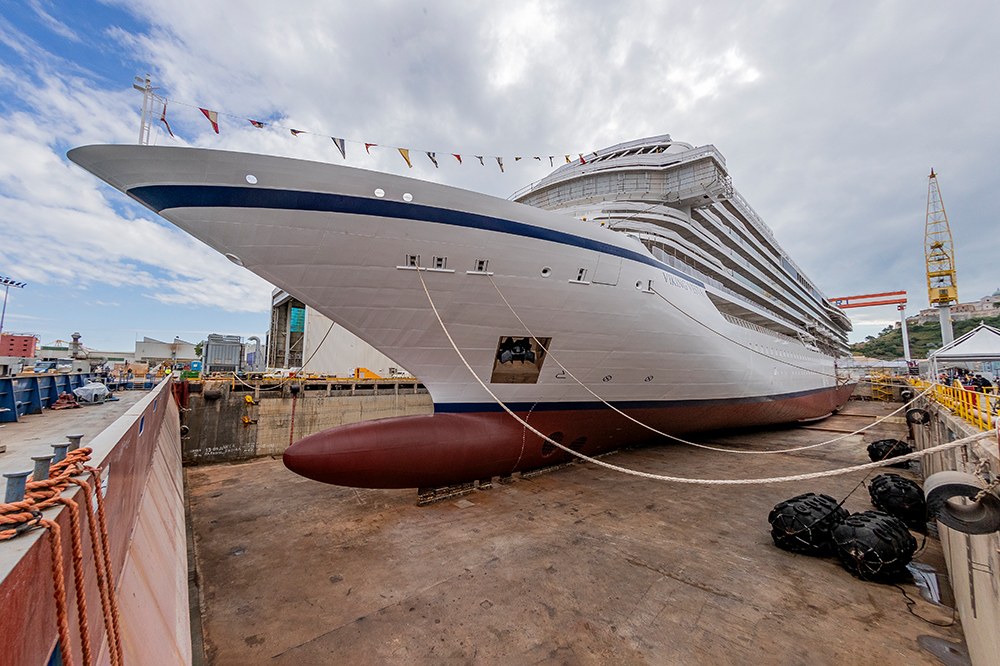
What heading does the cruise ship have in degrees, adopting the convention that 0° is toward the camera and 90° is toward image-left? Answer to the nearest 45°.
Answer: approximately 45°

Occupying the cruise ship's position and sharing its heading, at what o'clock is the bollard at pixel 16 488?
The bollard is roughly at 11 o'clock from the cruise ship.

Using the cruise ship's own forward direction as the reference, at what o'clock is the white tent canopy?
The white tent canopy is roughly at 7 o'clock from the cruise ship.

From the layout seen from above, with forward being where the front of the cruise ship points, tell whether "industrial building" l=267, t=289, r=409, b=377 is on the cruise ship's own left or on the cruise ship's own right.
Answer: on the cruise ship's own right

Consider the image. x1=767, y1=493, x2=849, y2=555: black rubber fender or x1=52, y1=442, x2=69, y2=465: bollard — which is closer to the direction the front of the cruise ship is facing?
the bollard

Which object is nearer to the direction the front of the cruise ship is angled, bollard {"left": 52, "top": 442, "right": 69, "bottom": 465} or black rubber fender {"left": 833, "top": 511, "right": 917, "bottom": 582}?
the bollard

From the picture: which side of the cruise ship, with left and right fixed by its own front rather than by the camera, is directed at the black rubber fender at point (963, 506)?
left

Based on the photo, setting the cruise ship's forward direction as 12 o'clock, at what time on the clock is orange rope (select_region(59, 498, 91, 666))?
The orange rope is roughly at 11 o'clock from the cruise ship.

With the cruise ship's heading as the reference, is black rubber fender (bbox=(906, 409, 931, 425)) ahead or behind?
behind
